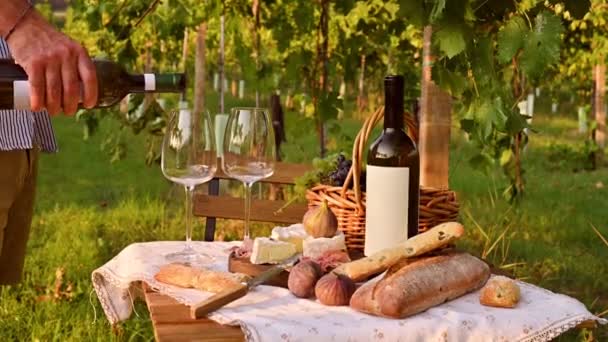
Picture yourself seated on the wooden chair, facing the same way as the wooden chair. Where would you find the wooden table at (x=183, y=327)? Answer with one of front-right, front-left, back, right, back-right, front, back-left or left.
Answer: front

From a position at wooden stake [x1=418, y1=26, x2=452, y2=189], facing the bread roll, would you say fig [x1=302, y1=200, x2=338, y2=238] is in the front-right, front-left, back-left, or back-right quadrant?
front-right

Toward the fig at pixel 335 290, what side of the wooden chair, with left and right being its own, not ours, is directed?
front

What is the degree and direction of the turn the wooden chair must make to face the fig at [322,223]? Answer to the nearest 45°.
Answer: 0° — it already faces it

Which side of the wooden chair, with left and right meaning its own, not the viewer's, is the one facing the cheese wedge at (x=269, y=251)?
front

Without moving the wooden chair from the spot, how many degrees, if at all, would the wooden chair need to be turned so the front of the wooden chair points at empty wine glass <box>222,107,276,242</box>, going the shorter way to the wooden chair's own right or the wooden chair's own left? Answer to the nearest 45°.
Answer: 0° — it already faces it

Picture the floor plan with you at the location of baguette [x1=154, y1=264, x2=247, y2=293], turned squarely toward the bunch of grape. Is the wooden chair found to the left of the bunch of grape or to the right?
left

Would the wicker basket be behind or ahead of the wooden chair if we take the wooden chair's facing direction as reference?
ahead

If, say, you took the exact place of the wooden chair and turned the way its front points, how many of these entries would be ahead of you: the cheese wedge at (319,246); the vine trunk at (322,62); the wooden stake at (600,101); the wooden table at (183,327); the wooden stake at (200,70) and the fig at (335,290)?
3

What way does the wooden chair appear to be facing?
toward the camera

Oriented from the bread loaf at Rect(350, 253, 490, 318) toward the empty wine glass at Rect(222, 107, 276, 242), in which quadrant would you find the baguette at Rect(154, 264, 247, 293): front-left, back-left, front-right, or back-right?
front-left

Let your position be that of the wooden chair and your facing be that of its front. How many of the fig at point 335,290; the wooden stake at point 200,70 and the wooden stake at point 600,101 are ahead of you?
1

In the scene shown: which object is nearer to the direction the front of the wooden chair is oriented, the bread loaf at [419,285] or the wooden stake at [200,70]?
the bread loaf

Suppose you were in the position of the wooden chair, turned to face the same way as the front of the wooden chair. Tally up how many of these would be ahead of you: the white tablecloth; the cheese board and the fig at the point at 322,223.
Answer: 3

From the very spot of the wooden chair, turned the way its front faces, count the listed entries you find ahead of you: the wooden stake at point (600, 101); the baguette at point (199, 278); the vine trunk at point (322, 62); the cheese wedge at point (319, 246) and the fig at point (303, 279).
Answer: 3

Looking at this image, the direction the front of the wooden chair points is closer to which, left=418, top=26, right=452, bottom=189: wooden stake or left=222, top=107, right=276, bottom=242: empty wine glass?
the empty wine glass

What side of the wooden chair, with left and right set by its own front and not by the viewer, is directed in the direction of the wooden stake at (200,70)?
back

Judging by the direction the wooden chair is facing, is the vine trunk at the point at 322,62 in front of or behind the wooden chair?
behind
